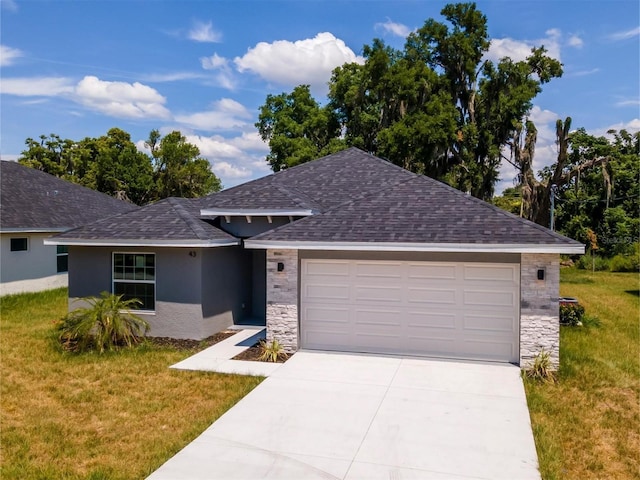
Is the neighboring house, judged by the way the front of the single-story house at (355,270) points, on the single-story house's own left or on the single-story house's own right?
on the single-story house's own right

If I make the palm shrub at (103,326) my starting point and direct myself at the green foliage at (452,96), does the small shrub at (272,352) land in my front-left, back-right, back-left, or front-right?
front-right

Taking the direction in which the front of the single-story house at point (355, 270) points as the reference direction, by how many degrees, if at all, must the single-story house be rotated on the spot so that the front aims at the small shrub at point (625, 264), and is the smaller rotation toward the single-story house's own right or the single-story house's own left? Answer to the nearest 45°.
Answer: approximately 135° to the single-story house's own left

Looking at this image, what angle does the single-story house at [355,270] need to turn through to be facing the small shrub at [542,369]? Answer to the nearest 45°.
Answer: approximately 45° to its left

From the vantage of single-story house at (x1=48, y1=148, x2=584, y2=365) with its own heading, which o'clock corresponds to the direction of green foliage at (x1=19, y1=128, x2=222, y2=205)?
The green foliage is roughly at 5 o'clock from the single-story house.

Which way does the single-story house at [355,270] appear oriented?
toward the camera

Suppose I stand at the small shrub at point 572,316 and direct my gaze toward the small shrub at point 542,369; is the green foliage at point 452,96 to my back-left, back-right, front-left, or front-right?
back-right

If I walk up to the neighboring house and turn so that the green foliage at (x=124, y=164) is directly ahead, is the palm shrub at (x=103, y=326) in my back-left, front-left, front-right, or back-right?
back-right

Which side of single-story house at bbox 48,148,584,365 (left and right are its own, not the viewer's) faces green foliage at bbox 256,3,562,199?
back
